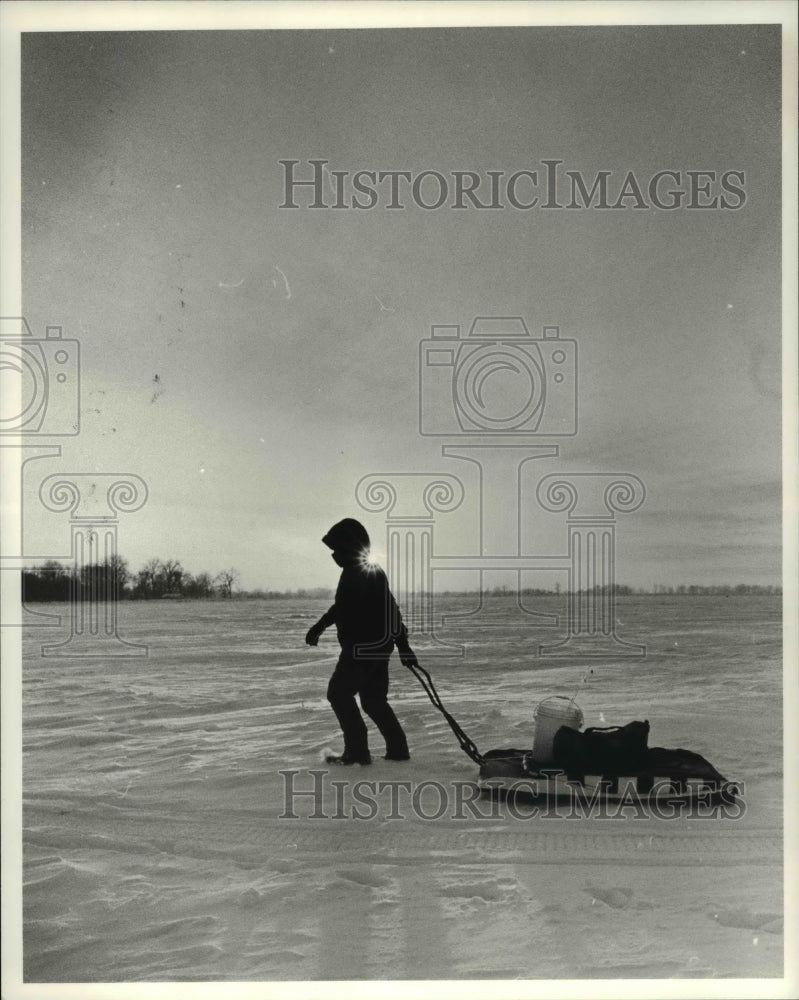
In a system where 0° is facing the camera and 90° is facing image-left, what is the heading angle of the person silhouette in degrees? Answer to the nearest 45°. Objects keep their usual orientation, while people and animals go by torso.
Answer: approximately 90°
